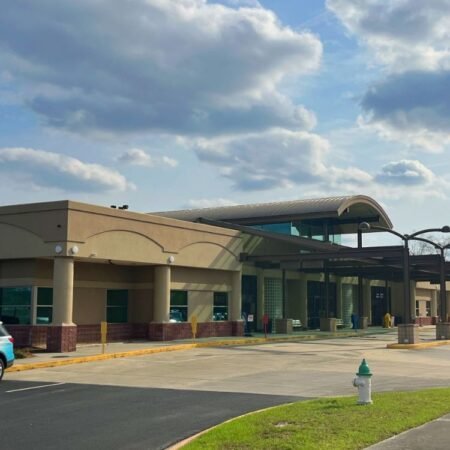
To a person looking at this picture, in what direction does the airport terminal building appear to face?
facing the viewer and to the right of the viewer

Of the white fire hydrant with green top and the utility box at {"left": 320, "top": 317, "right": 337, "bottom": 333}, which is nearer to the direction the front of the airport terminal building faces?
the white fire hydrant with green top

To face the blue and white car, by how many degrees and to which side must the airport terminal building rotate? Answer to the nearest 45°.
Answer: approximately 45° to its right

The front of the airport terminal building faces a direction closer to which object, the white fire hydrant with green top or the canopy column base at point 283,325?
the white fire hydrant with green top

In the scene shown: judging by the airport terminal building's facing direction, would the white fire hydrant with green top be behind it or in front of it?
in front
